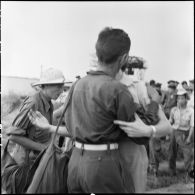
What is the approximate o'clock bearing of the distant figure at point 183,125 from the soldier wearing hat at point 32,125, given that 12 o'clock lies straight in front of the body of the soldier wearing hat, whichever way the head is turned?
The distant figure is roughly at 10 o'clock from the soldier wearing hat.

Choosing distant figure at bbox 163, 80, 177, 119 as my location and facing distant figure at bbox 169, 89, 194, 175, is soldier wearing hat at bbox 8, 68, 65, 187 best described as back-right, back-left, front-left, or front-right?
front-right

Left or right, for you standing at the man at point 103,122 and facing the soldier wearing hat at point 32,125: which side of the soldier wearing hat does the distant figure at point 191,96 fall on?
right

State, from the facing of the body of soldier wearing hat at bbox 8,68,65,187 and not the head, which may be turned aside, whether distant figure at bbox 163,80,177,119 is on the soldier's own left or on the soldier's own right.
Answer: on the soldier's own left

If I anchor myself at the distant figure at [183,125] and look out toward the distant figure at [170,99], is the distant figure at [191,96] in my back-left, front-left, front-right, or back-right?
front-right

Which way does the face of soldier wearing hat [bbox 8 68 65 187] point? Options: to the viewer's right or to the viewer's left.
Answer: to the viewer's right

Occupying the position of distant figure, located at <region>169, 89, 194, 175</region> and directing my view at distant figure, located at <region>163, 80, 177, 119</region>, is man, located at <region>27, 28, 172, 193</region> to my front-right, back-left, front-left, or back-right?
back-left

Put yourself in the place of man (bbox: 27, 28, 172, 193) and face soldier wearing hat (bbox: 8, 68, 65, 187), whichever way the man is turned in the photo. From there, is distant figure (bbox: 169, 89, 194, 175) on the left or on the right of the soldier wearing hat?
right

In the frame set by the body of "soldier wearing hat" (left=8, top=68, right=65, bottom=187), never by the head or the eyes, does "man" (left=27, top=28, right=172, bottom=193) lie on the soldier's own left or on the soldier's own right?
on the soldier's own right

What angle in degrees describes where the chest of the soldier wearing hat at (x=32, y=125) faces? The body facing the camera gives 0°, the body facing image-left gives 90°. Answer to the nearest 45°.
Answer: approximately 270°

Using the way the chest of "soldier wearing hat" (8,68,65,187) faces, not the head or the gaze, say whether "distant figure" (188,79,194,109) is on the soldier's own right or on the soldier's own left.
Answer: on the soldier's own left
